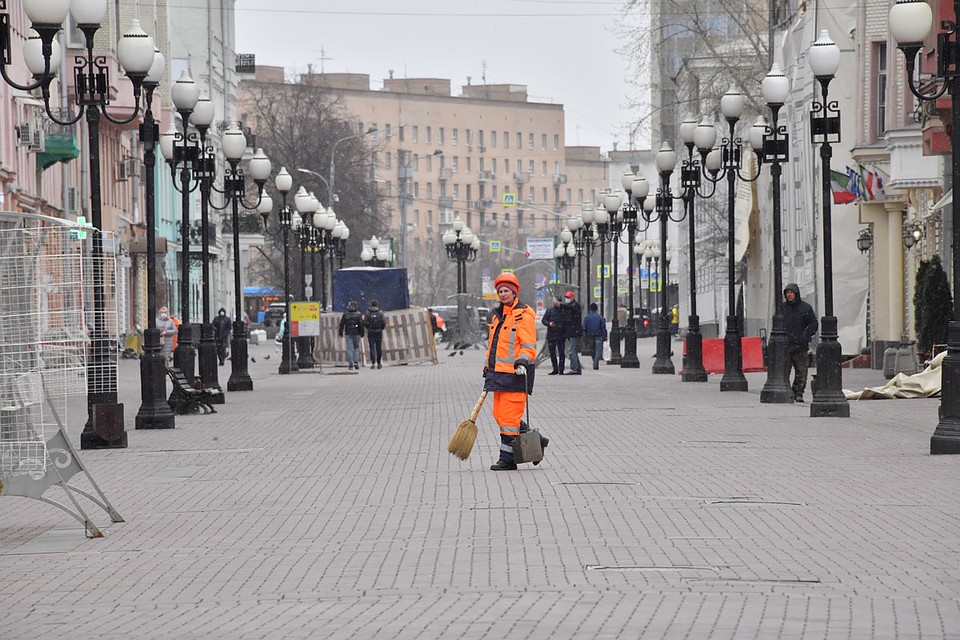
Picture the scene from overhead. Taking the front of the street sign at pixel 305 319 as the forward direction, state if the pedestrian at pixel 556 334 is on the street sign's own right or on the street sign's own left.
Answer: on the street sign's own left

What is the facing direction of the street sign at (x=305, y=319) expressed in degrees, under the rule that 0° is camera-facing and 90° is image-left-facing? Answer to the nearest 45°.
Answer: approximately 0°

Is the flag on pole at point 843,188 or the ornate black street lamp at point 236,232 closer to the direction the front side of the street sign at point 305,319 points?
the ornate black street lamp
